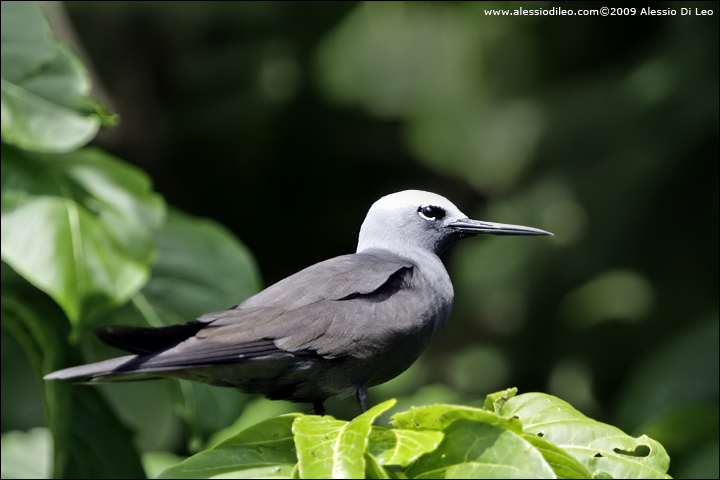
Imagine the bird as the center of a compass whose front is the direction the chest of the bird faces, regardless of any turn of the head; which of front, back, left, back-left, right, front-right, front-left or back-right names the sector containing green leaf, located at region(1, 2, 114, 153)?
back-left

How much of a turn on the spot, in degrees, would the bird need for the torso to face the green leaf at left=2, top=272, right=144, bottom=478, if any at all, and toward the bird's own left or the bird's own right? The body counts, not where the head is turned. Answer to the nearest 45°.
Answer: approximately 135° to the bird's own left

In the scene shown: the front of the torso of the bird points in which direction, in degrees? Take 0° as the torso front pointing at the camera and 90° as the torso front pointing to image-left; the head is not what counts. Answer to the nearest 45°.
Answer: approximately 270°

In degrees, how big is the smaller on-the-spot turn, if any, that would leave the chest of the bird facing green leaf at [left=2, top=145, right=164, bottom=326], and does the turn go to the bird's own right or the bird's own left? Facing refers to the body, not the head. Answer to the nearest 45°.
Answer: approximately 135° to the bird's own left

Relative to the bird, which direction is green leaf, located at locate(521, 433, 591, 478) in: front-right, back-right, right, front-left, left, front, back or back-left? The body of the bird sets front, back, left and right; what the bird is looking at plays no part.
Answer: front-right
